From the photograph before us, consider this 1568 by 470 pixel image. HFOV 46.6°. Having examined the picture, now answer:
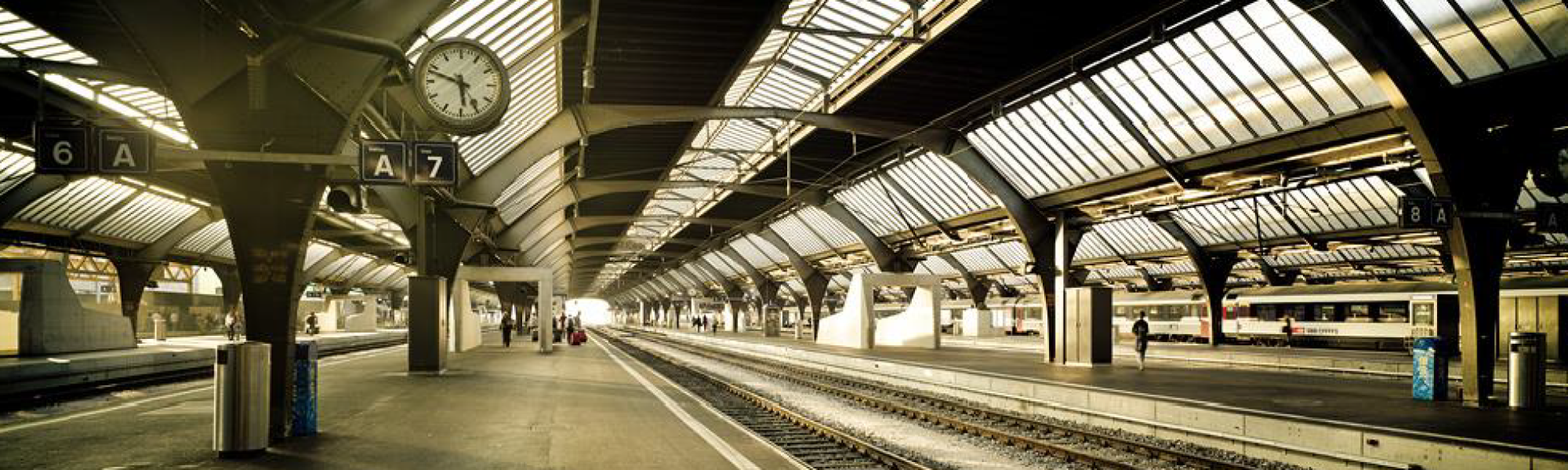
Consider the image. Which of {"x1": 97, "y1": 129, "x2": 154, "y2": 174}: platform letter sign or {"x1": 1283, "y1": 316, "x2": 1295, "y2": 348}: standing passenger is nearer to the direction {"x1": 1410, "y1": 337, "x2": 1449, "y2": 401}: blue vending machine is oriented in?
the platform letter sign

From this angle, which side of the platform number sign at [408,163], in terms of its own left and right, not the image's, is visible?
front

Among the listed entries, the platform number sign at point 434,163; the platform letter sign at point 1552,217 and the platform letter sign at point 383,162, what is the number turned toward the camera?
3

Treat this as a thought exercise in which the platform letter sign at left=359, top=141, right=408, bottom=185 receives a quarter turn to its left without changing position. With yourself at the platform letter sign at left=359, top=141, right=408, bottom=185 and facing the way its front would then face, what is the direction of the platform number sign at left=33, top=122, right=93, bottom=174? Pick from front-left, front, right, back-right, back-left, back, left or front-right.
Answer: back

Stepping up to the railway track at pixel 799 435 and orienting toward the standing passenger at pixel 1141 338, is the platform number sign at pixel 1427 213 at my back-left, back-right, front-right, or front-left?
front-right

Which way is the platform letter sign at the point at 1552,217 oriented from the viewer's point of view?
toward the camera

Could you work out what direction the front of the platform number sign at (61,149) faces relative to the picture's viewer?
facing the viewer

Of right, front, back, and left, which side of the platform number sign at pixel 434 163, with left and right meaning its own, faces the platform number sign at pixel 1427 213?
left

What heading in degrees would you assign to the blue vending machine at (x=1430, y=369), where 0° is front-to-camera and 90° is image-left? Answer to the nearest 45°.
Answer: approximately 45°

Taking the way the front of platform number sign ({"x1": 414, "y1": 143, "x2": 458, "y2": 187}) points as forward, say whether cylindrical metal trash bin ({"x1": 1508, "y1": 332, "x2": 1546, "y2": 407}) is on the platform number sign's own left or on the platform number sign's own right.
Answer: on the platform number sign's own left

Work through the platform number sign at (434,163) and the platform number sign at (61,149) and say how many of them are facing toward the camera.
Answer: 2
